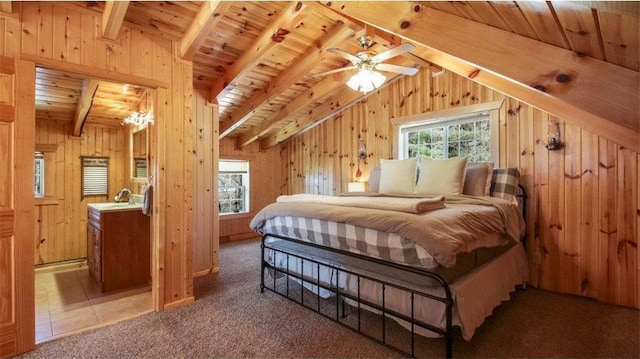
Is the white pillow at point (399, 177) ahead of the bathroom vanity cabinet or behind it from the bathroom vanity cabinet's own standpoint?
behind

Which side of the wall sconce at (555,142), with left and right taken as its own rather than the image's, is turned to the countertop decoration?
front

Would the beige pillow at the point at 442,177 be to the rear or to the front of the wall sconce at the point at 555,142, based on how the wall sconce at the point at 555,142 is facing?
to the front

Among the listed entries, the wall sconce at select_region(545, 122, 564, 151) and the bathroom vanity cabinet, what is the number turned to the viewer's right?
0

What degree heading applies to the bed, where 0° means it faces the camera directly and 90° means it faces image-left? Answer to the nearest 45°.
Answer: approximately 45°

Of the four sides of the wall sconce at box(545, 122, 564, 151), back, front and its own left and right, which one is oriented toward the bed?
front

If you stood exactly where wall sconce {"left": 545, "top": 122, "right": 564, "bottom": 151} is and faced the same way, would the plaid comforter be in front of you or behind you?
in front

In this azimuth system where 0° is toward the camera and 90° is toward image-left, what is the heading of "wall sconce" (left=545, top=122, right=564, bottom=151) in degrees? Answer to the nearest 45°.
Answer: approximately 45°
